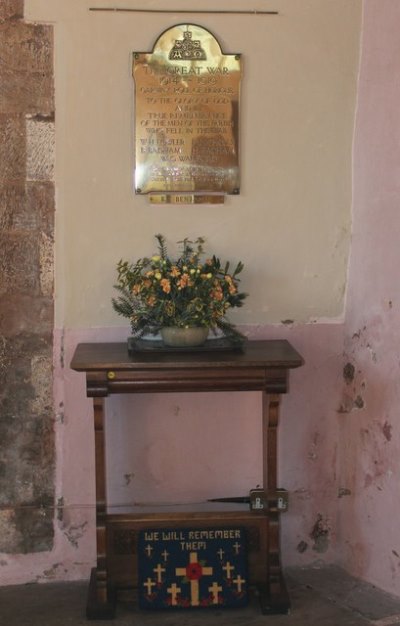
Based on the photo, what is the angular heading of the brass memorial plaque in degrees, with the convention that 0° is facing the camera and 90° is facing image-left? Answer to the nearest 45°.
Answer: approximately 0°
